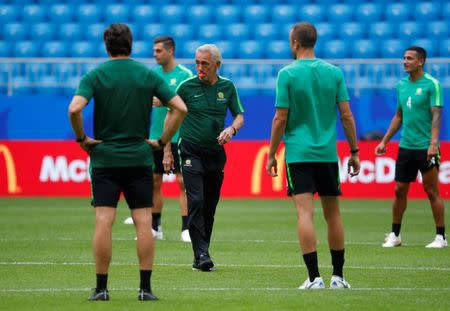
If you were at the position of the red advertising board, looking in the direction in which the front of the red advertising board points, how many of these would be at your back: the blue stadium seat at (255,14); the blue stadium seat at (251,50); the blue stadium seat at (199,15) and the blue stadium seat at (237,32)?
4

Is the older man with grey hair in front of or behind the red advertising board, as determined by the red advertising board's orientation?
in front

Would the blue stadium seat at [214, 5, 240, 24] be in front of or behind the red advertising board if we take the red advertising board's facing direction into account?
behind

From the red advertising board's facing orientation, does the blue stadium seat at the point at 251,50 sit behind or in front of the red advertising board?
behind

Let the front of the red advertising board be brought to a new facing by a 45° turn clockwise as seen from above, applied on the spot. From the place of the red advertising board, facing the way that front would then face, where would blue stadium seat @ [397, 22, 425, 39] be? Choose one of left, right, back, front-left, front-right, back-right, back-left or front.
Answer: back

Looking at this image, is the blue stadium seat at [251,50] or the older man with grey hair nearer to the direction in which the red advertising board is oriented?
the older man with grey hair

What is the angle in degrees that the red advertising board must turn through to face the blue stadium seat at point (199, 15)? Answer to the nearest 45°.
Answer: approximately 180°

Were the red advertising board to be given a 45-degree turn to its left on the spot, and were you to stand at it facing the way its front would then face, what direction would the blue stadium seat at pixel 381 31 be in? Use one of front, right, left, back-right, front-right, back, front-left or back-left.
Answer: left

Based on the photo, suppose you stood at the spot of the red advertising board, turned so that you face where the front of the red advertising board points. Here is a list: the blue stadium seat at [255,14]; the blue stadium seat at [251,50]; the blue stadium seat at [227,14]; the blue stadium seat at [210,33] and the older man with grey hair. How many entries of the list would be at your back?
4

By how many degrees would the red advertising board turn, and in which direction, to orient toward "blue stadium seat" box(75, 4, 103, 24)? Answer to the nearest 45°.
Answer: approximately 135° to its right

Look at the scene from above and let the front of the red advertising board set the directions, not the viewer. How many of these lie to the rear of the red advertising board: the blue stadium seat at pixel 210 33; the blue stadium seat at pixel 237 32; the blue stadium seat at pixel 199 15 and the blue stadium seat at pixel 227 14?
4

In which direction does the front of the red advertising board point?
toward the camera

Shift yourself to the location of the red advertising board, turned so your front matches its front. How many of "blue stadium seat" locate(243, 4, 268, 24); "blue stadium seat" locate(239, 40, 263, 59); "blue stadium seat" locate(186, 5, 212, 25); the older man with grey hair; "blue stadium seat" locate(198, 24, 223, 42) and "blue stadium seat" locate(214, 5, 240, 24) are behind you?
5

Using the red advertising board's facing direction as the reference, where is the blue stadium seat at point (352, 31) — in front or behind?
behind
